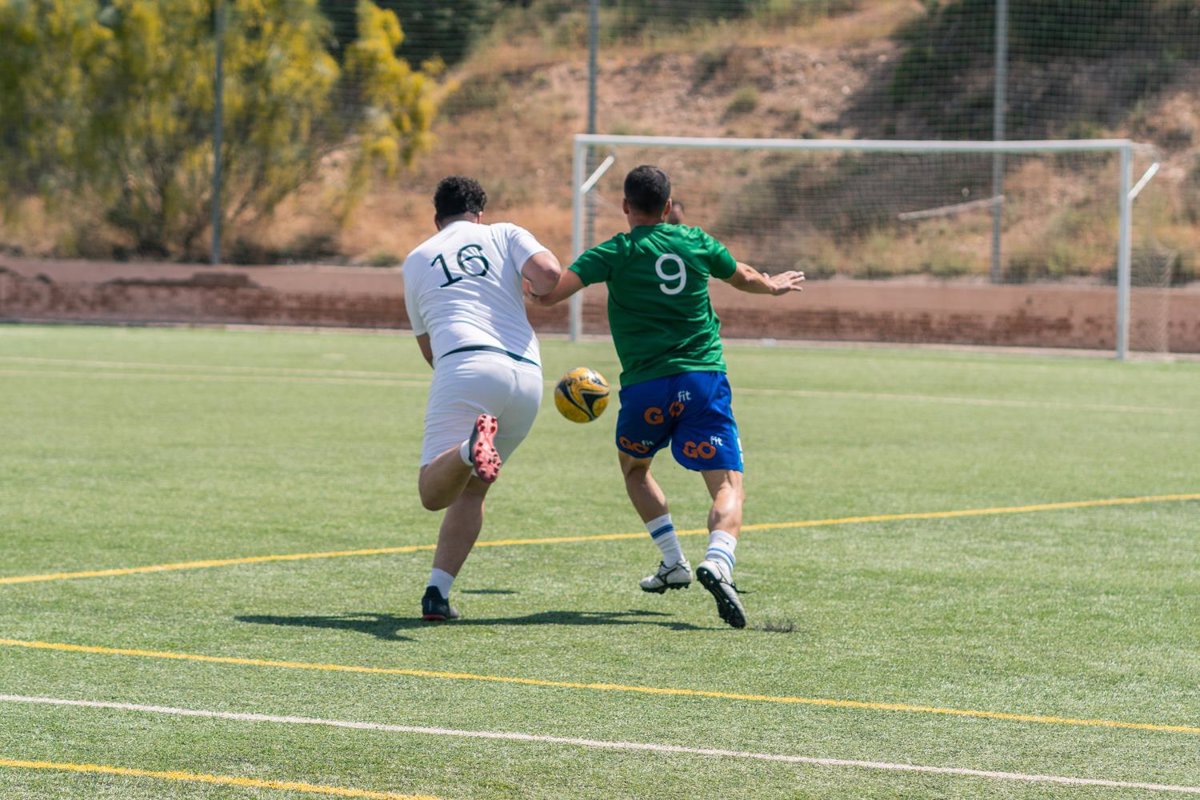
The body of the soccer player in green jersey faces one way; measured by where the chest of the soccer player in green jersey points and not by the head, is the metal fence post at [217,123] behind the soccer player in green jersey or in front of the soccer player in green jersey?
in front

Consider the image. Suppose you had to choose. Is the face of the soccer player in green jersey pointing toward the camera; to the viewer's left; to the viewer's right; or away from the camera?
away from the camera

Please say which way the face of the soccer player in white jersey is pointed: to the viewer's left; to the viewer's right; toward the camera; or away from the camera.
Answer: away from the camera

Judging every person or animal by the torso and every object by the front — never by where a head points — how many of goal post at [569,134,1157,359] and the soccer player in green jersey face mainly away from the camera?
1

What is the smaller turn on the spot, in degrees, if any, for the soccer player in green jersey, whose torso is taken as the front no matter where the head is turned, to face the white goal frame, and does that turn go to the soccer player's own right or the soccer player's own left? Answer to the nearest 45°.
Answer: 0° — they already face it

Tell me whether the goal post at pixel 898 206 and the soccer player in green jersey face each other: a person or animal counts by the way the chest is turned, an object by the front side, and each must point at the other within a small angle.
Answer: yes

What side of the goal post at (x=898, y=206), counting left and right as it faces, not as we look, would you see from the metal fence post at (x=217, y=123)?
right

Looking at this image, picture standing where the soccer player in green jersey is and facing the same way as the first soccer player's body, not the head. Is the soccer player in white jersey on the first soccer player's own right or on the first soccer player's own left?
on the first soccer player's own left

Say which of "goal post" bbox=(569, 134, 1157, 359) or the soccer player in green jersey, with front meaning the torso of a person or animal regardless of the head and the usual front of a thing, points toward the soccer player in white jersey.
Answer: the goal post

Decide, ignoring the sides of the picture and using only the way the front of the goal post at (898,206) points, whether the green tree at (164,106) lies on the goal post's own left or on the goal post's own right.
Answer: on the goal post's own right

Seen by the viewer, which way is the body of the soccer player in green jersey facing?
away from the camera

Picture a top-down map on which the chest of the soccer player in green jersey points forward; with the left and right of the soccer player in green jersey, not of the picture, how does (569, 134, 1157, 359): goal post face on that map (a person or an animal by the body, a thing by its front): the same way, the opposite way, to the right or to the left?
the opposite way

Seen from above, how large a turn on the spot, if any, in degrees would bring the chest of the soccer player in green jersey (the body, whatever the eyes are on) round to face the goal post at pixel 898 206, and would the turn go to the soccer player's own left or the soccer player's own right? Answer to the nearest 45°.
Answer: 0° — they already face it

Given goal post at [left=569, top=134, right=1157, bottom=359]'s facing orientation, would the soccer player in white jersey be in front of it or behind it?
in front

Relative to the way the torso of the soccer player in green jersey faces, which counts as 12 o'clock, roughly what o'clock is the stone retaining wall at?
The stone retaining wall is roughly at 12 o'clock from the soccer player in green jersey.
